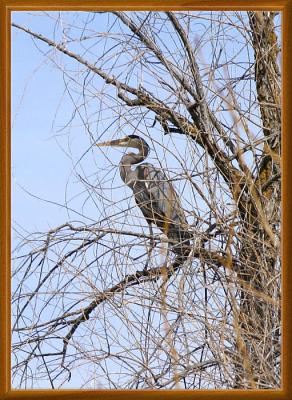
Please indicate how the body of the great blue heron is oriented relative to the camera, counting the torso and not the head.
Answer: to the viewer's left
